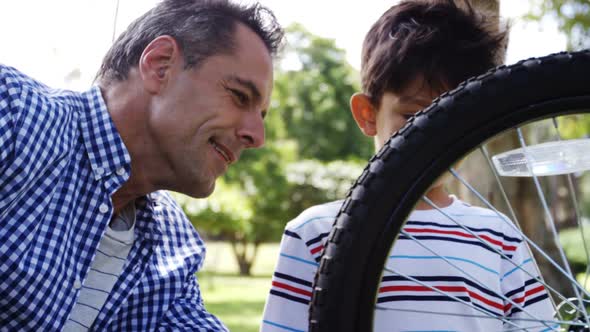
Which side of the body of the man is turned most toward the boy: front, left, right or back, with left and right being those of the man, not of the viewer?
front

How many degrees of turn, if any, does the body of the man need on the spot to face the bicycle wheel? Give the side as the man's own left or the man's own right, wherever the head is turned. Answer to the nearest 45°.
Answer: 0° — they already face it

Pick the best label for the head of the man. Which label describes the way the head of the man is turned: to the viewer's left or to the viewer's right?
to the viewer's right

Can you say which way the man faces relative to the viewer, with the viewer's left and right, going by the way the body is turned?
facing the viewer and to the right of the viewer
